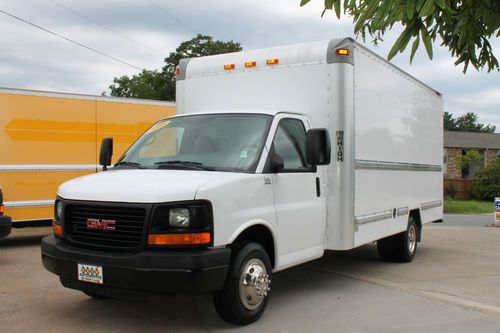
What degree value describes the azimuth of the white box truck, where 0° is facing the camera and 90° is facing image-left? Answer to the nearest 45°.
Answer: approximately 45°

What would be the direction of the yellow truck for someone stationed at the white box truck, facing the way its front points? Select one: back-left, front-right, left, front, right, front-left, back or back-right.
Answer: right

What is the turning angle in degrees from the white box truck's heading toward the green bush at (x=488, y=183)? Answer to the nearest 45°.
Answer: approximately 180°
